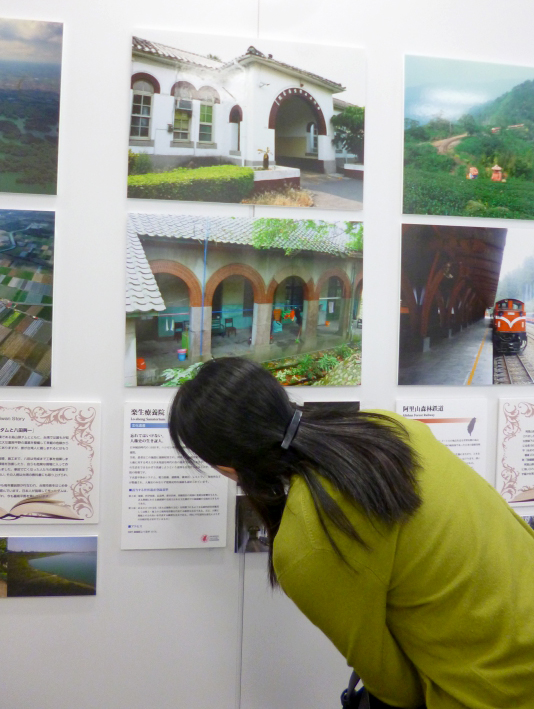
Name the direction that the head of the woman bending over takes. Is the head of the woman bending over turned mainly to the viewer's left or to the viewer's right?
to the viewer's left

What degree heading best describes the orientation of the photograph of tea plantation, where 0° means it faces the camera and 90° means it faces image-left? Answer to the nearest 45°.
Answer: approximately 0°

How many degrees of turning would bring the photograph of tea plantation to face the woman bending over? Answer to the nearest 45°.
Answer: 0° — it already faces them
